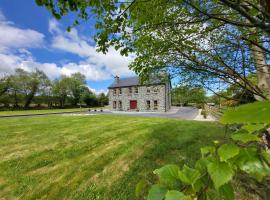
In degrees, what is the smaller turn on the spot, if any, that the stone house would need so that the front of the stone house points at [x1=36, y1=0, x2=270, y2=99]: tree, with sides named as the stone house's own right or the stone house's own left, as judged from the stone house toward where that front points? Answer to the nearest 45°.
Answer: approximately 45° to the stone house's own left
